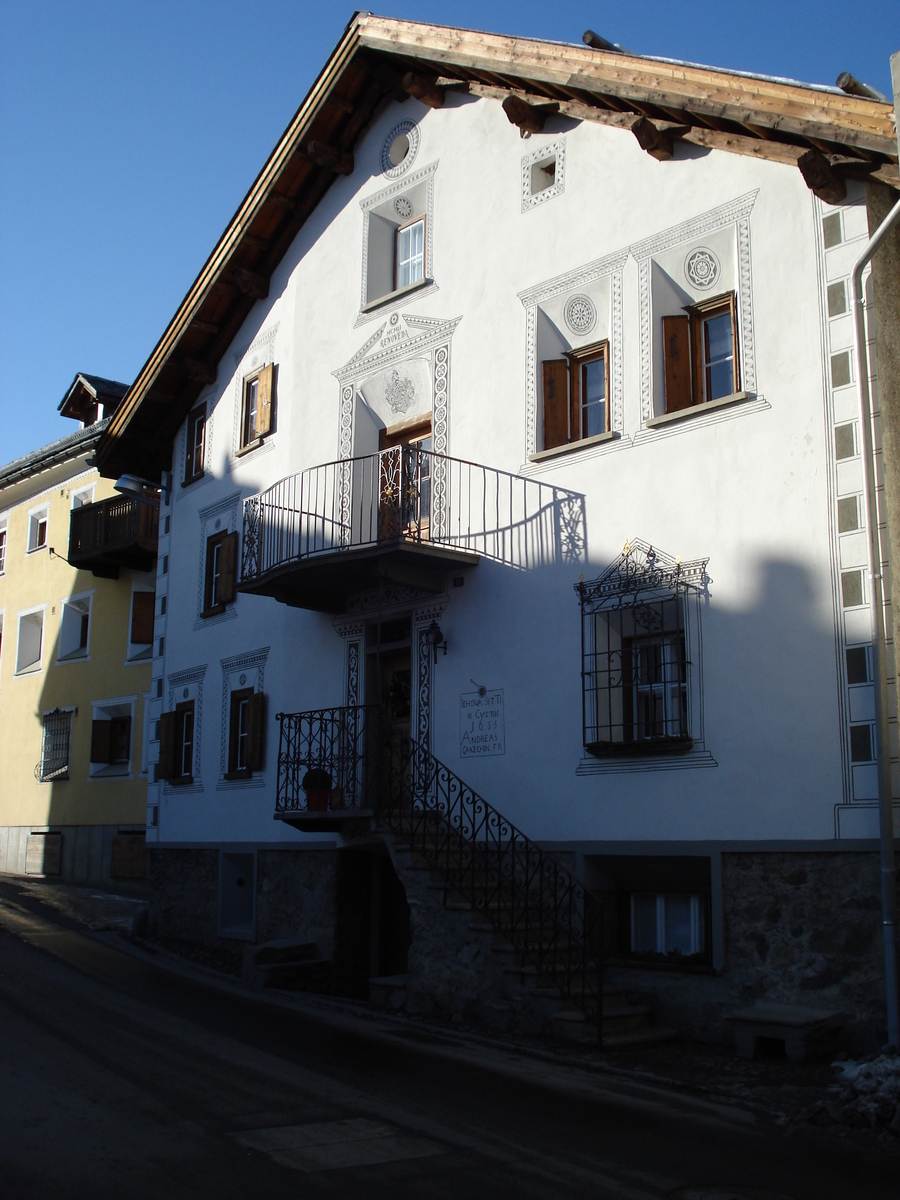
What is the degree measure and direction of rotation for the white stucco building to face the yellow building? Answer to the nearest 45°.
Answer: approximately 90° to its right

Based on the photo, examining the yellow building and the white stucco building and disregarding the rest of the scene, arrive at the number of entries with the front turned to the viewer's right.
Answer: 0

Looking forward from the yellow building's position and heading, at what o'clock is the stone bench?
The stone bench is roughly at 10 o'clock from the yellow building.

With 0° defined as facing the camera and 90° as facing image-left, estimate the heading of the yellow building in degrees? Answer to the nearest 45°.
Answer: approximately 45°

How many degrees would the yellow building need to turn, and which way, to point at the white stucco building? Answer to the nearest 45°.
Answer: approximately 45° to its left

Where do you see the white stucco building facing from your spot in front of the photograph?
facing the viewer and to the left of the viewer
